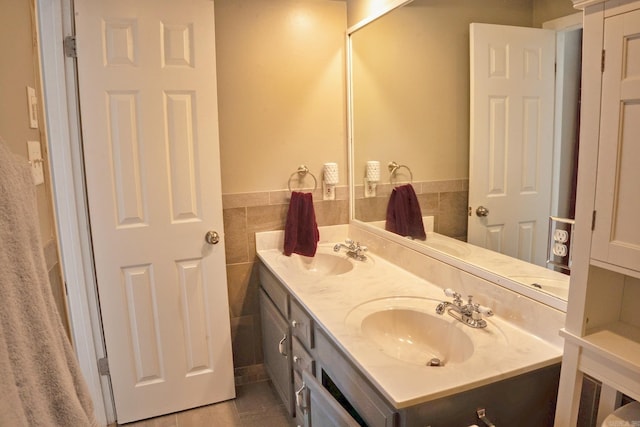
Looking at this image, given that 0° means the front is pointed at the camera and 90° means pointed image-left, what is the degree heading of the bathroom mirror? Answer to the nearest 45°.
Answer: approximately 45°

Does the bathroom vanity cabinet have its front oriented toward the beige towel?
yes

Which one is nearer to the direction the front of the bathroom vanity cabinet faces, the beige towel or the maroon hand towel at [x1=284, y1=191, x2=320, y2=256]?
the beige towel

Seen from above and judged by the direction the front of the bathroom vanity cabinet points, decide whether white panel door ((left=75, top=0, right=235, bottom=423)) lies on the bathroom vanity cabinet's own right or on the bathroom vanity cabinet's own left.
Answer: on the bathroom vanity cabinet's own right

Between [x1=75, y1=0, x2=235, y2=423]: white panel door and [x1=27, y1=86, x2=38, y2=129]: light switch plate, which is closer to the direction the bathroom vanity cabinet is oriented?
the light switch plate

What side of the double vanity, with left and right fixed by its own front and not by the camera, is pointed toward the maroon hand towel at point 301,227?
right

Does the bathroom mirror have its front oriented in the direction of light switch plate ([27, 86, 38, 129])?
yes

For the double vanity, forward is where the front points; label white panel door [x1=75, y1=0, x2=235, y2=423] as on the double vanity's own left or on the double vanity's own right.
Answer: on the double vanity's own right

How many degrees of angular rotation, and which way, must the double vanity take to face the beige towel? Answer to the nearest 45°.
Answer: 0° — it already faces it

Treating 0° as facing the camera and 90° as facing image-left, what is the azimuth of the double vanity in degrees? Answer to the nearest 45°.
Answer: approximately 45°

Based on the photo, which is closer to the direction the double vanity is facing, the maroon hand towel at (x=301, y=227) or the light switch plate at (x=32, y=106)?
the light switch plate
